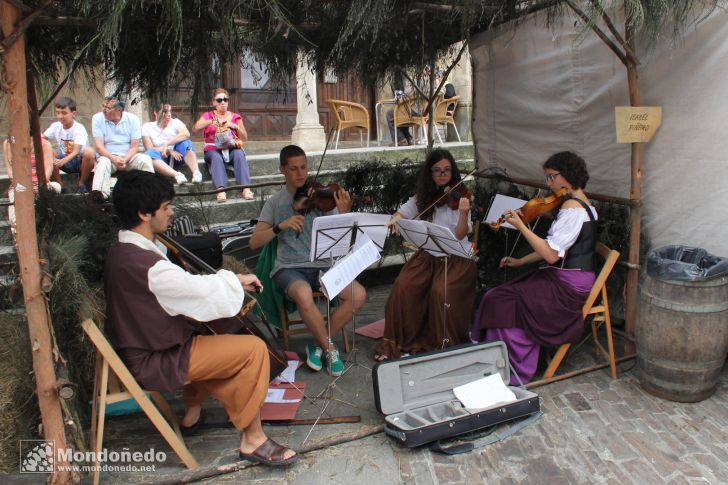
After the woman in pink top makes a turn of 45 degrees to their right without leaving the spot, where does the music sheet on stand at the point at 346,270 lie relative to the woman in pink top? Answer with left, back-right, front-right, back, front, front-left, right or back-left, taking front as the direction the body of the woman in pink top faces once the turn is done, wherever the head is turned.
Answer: front-left

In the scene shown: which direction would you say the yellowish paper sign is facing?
toward the camera

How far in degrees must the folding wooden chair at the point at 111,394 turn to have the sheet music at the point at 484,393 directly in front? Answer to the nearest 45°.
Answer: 0° — it already faces it

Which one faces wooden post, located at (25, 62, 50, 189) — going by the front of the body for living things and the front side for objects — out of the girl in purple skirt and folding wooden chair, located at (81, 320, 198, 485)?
the girl in purple skirt

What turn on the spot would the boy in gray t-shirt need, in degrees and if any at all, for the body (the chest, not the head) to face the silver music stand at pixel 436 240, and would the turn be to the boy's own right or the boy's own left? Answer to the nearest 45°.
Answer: approximately 45° to the boy's own left

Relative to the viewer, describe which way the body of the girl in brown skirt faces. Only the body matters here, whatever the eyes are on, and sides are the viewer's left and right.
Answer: facing the viewer

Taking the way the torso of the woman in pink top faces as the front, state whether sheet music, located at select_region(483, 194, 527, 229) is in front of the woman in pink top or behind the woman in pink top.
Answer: in front

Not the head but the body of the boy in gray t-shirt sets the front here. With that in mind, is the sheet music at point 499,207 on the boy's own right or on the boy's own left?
on the boy's own left

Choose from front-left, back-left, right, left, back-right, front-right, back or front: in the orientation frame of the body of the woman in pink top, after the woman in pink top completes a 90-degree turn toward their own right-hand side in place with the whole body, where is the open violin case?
left

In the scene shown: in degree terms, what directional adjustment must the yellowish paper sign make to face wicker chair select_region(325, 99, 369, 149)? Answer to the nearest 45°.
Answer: approximately 135° to its right

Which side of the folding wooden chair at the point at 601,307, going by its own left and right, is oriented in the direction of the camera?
left

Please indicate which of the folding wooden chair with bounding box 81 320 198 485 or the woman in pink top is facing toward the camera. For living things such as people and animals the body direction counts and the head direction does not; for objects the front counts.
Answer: the woman in pink top

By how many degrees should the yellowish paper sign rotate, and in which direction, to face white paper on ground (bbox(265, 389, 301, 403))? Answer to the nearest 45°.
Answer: approximately 45° to its right

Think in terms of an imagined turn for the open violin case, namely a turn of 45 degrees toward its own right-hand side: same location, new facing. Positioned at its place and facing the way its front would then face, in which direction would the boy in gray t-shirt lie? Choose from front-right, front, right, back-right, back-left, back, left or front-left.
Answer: back-right

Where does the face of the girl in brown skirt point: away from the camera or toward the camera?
toward the camera

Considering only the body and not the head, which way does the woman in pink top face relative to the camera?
toward the camera

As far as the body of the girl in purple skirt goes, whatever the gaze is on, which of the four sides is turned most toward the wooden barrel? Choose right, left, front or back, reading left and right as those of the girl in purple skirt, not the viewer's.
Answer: back

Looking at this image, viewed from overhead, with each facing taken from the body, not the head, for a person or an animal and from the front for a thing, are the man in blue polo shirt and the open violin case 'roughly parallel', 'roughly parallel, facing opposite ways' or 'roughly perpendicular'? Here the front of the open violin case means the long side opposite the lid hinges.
roughly parallel

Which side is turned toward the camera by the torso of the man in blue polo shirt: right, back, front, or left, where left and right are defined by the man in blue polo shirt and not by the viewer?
front

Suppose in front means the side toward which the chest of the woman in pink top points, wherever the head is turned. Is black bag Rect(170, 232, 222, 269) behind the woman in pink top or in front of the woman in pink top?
in front

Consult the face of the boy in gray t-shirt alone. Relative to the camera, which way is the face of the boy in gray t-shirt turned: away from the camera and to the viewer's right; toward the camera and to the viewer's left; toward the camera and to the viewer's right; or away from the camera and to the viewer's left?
toward the camera and to the viewer's right
